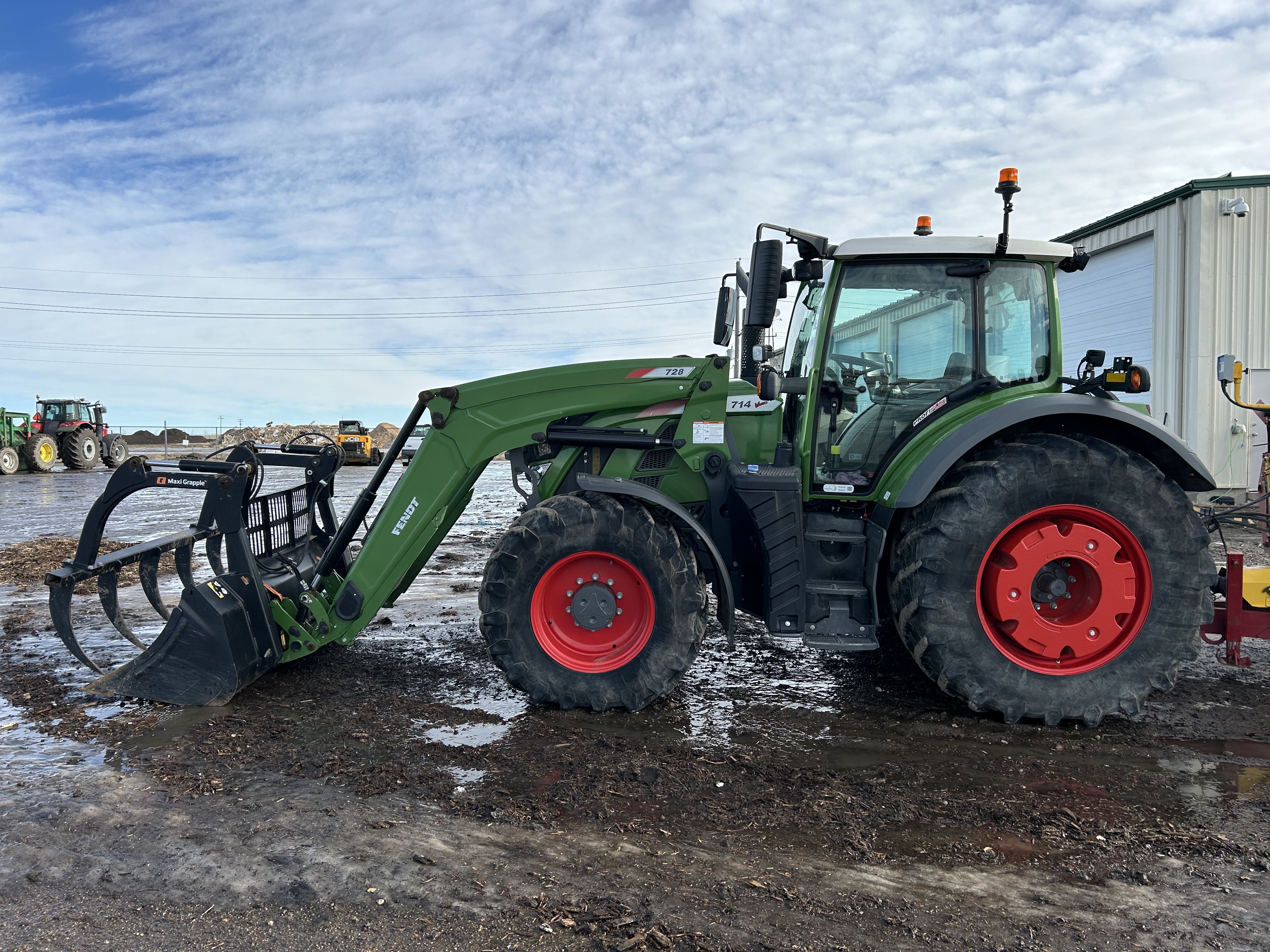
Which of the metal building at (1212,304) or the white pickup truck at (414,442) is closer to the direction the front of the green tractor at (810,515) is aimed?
the white pickup truck

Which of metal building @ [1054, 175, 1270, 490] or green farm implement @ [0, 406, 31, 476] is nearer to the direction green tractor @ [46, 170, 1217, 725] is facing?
the green farm implement

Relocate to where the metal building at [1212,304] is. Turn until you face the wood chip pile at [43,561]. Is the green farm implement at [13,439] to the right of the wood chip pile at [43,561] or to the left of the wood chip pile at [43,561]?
right

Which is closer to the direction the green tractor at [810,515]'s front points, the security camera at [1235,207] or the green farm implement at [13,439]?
the green farm implement

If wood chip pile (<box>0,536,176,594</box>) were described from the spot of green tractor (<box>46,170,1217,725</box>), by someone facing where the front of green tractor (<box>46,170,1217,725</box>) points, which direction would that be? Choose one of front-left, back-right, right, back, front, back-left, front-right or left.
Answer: front-right

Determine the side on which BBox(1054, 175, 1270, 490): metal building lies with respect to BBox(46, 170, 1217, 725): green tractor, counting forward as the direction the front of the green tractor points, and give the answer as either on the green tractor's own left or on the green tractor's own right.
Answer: on the green tractor's own right

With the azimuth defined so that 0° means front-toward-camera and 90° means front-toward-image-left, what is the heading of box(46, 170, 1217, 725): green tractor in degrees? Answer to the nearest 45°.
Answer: approximately 90°

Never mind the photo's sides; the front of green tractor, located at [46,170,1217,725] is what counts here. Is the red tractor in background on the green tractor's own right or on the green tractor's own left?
on the green tractor's own right

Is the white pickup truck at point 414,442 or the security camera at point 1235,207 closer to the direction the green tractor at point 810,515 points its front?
the white pickup truck
